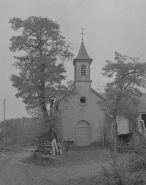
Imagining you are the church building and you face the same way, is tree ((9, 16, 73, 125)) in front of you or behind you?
in front

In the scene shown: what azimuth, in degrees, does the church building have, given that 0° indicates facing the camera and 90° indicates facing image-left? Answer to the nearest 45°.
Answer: approximately 0°

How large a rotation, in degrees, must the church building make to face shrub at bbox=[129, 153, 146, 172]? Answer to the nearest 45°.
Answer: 0° — it already faces it

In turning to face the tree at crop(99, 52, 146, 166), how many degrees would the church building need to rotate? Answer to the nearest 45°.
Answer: approximately 45° to its left

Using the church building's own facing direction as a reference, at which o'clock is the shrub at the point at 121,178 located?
The shrub is roughly at 12 o'clock from the church building.
